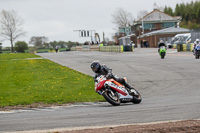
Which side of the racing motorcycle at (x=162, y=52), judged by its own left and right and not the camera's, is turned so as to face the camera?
front

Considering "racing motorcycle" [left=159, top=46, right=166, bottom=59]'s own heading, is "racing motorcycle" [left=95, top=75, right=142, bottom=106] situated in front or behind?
in front

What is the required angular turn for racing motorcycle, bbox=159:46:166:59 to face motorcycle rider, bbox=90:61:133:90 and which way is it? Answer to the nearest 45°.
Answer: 0° — it already faces them
